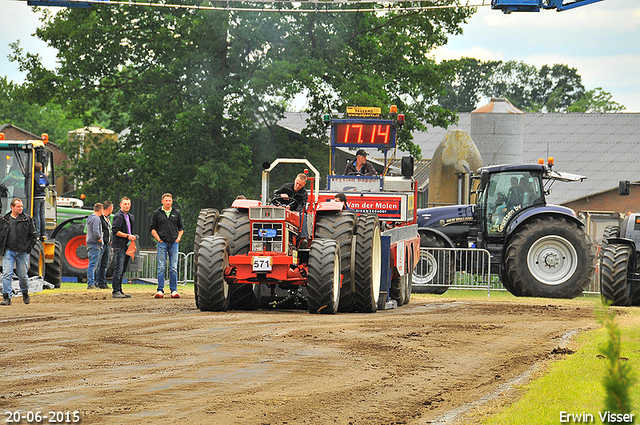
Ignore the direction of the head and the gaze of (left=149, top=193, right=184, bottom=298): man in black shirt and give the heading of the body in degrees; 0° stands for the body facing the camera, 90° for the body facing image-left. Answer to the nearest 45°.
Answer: approximately 0°

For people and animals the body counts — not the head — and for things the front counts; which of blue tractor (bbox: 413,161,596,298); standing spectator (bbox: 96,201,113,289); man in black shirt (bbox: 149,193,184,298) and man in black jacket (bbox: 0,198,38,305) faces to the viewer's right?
the standing spectator

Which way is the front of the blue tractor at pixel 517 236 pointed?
to the viewer's left

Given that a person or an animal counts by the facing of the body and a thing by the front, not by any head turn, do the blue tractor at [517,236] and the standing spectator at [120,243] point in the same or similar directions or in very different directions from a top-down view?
very different directions

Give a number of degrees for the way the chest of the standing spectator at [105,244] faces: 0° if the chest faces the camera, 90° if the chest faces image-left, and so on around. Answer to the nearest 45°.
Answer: approximately 270°

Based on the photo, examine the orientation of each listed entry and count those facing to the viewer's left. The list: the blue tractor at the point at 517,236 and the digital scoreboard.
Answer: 1

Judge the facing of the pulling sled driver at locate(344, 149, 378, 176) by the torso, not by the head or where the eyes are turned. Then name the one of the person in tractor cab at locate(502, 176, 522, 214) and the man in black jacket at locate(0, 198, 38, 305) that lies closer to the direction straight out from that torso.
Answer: the man in black jacket

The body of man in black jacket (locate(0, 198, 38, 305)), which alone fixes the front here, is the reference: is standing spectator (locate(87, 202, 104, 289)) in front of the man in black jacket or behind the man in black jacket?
behind

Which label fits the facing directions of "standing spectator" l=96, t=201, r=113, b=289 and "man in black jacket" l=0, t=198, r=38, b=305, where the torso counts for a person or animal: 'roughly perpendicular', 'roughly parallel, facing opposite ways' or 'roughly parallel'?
roughly perpendicular

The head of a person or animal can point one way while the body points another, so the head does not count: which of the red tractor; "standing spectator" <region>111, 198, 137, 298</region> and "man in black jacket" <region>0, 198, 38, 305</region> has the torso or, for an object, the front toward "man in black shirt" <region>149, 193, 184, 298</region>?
the standing spectator
